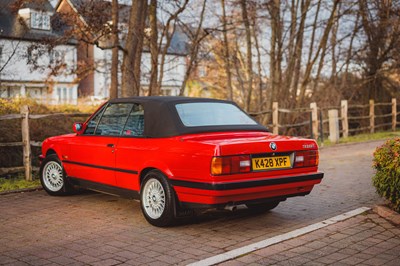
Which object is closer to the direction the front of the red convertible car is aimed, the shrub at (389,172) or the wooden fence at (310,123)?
the wooden fence

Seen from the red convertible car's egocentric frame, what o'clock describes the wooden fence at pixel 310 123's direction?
The wooden fence is roughly at 2 o'clock from the red convertible car.

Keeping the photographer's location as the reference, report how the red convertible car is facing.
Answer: facing away from the viewer and to the left of the viewer

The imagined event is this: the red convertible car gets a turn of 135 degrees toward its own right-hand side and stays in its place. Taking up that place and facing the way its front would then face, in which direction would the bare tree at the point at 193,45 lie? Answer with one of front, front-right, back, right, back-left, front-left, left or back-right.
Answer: left

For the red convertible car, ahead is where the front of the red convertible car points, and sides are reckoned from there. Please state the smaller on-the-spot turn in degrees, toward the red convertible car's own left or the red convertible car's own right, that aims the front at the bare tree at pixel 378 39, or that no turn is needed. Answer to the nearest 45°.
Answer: approximately 90° to the red convertible car's own right

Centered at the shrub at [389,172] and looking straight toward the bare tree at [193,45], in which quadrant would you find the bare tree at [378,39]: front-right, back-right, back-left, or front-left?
front-right

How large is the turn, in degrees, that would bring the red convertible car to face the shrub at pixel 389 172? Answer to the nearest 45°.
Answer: approximately 135° to its right

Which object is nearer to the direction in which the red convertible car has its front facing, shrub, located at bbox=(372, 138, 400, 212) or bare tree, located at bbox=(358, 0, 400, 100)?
the bare tree

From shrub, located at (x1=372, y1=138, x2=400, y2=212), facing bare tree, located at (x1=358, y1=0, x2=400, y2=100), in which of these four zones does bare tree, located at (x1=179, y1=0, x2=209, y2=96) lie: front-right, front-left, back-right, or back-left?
front-left
